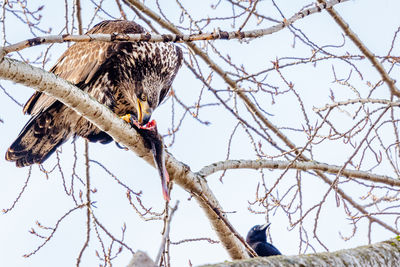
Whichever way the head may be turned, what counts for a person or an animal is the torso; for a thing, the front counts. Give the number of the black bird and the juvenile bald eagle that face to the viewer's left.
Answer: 1

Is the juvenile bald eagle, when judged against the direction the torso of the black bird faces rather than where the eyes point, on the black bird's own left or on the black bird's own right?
on the black bird's own left

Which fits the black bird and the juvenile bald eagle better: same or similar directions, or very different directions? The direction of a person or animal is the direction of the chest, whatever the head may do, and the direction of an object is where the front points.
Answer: very different directions

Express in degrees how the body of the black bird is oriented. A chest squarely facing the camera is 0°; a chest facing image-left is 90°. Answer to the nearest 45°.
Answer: approximately 90°

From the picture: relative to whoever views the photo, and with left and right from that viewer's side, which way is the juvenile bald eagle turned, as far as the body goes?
facing the viewer and to the right of the viewer
